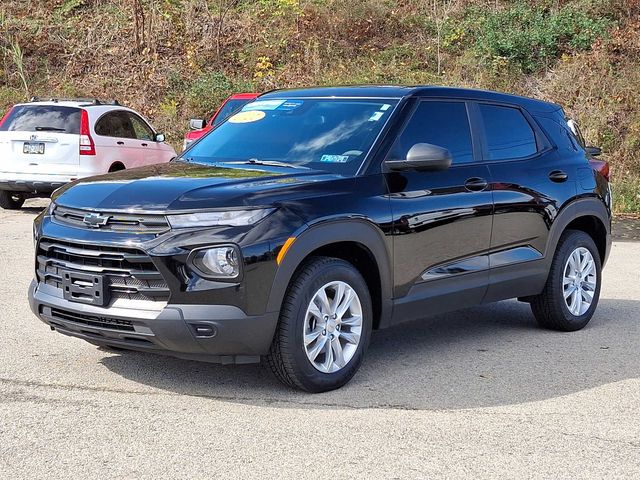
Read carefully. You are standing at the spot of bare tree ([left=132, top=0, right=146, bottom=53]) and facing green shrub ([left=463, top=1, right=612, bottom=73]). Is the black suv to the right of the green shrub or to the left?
right

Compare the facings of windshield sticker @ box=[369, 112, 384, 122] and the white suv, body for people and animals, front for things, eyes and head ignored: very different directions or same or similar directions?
very different directions

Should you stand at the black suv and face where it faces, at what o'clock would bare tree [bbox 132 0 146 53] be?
The bare tree is roughly at 4 o'clock from the black suv.

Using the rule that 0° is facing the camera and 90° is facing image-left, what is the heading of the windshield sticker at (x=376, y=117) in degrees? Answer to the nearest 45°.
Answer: approximately 45°

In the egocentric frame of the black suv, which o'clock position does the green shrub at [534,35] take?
The green shrub is roughly at 5 o'clock from the black suv.

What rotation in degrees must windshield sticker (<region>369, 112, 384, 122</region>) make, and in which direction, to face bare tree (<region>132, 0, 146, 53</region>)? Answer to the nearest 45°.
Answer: approximately 135° to its right

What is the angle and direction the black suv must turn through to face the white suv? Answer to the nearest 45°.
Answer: approximately 90° to its right

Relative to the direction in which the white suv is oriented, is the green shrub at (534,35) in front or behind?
in front

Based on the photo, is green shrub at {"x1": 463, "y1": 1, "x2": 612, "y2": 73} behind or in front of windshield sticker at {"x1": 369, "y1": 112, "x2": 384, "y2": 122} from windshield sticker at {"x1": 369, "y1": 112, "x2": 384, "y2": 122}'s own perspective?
behind
